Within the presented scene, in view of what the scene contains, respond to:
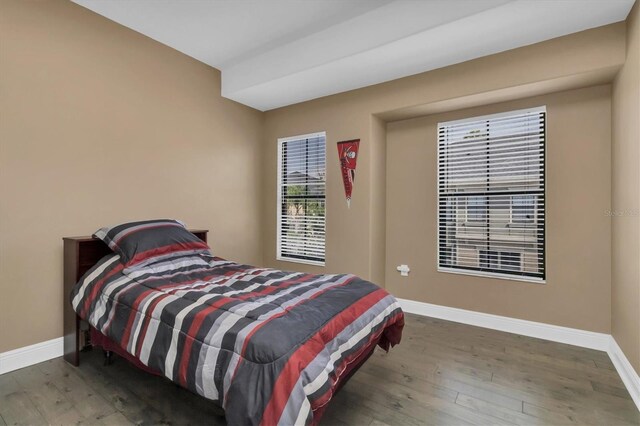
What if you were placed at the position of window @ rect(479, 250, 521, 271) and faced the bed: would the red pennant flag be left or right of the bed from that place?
right

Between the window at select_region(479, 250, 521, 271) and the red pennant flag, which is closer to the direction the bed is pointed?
the window

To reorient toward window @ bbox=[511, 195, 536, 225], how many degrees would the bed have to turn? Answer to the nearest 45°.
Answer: approximately 45° to its left

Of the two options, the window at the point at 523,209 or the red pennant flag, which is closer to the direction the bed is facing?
the window

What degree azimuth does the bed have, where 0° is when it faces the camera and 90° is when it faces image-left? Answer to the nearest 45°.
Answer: approximately 315°

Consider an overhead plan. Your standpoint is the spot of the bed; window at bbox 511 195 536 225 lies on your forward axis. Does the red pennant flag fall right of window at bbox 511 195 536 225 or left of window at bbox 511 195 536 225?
left

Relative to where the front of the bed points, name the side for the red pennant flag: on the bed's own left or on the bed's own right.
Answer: on the bed's own left
